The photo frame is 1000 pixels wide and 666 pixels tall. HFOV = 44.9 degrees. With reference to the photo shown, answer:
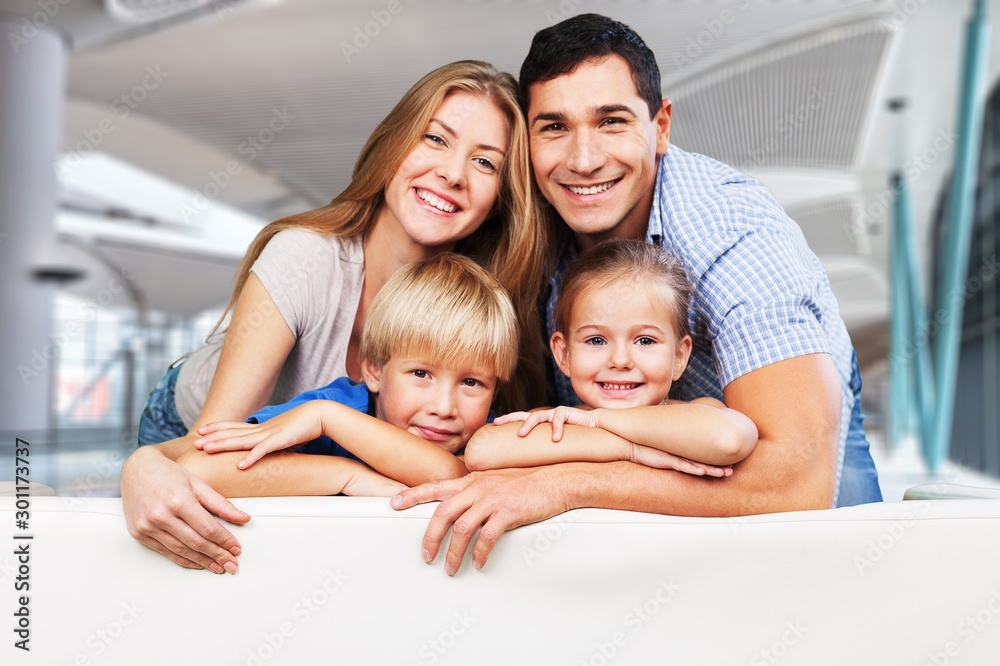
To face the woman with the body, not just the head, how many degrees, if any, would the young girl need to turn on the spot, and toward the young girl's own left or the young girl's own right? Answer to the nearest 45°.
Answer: approximately 135° to the young girl's own right

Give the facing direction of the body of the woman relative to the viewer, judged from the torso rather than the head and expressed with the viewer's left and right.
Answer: facing the viewer and to the right of the viewer

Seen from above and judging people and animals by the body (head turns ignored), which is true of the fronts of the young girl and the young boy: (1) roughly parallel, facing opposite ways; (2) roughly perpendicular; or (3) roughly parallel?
roughly parallel

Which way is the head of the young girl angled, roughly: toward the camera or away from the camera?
toward the camera

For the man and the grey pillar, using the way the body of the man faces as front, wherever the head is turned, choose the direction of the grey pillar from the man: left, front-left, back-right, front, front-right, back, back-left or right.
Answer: right

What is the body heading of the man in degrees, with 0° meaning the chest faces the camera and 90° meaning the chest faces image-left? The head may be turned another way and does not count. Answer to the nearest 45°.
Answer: approximately 45°

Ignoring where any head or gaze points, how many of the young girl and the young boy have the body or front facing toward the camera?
2

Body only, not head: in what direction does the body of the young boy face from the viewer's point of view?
toward the camera

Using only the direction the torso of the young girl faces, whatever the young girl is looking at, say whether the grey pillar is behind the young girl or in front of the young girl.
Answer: behind

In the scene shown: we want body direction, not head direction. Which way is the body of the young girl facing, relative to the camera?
toward the camera

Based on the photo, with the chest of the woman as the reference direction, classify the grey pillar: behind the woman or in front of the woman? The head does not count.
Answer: behind
